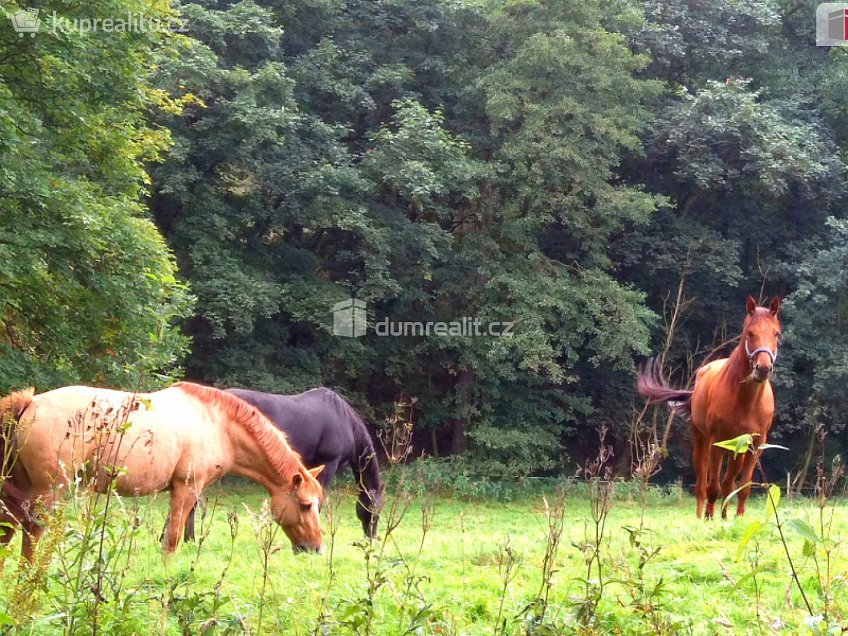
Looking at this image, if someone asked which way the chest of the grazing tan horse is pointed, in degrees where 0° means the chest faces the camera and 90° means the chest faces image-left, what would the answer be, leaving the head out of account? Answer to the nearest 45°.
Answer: approximately 270°

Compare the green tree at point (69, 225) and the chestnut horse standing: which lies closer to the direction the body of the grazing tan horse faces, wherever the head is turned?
the chestnut horse standing

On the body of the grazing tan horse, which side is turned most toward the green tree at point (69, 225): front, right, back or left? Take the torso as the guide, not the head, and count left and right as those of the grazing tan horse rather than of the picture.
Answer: left

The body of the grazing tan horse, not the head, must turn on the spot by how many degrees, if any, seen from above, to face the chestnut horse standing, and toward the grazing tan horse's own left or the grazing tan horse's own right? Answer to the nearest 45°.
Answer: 0° — it already faces it
